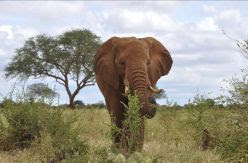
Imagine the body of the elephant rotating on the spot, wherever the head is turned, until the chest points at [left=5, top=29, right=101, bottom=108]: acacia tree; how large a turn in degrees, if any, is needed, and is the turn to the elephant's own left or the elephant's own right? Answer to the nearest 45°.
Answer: approximately 180°

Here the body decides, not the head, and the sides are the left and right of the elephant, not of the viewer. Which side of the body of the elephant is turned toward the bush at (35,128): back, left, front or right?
right

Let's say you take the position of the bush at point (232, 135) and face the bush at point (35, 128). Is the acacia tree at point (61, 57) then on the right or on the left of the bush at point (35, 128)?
right

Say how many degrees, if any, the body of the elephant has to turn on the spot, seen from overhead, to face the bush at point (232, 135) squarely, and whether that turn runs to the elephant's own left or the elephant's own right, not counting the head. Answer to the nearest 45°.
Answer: approximately 45° to the elephant's own left

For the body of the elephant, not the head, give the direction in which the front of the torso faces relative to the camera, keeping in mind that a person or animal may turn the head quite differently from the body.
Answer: toward the camera

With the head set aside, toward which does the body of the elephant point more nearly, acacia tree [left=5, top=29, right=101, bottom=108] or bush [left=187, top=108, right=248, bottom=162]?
the bush
